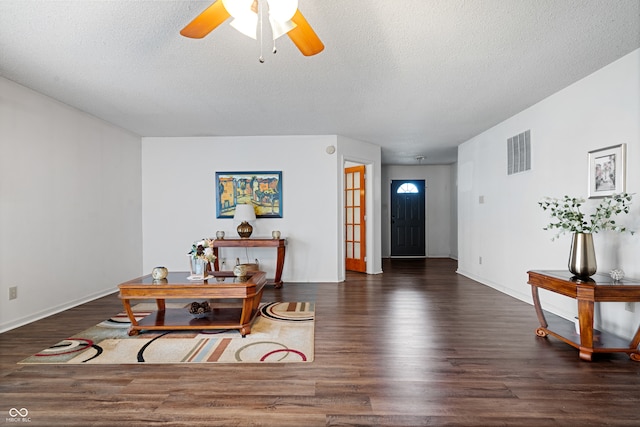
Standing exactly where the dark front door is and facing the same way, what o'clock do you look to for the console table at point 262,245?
The console table is roughly at 1 o'clock from the dark front door.

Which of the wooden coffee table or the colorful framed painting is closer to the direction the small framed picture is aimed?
the wooden coffee table

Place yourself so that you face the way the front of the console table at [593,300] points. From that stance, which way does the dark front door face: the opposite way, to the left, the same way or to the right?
to the left

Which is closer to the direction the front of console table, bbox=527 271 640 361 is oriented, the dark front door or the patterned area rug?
the patterned area rug

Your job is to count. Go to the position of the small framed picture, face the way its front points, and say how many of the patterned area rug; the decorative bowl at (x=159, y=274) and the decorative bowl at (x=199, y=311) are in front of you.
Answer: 3

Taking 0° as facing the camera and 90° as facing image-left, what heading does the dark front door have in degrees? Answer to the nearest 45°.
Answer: approximately 0°

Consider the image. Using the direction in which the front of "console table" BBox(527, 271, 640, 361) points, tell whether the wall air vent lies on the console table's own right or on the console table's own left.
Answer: on the console table's own right

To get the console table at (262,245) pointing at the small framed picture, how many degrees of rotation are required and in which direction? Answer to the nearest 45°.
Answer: approximately 45° to its left

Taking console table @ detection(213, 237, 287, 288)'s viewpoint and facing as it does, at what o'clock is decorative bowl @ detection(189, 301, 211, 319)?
The decorative bowl is roughly at 1 o'clock from the console table.

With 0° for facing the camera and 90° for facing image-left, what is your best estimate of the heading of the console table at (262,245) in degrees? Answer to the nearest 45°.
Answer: approximately 0°
